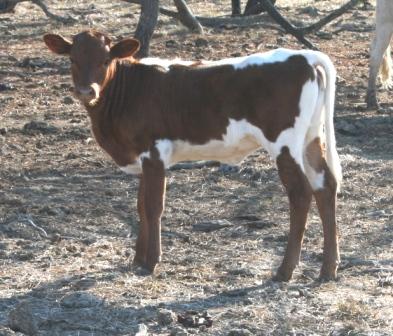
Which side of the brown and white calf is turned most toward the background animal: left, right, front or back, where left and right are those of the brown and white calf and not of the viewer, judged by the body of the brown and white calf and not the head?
right

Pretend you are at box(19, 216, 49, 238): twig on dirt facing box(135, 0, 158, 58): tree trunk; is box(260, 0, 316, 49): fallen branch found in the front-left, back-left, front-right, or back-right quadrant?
front-right

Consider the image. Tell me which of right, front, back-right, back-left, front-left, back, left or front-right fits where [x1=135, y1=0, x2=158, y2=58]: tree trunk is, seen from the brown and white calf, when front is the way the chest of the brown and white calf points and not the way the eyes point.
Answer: right

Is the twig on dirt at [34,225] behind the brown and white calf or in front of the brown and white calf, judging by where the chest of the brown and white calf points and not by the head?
in front

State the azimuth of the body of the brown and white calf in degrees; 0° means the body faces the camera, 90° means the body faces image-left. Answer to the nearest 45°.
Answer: approximately 90°

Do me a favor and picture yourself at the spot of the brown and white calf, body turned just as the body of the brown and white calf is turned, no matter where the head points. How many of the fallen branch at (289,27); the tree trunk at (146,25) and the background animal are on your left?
0

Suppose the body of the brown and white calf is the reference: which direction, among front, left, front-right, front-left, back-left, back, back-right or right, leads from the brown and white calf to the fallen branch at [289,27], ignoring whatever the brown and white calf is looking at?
right

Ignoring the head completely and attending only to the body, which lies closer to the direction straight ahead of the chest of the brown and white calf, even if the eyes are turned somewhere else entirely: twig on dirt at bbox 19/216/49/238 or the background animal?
the twig on dirt

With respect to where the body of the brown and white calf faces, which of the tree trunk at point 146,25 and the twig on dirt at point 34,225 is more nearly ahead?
the twig on dirt

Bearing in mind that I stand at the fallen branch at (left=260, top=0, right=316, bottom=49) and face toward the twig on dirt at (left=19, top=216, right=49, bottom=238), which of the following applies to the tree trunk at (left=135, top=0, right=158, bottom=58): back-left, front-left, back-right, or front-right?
front-right
